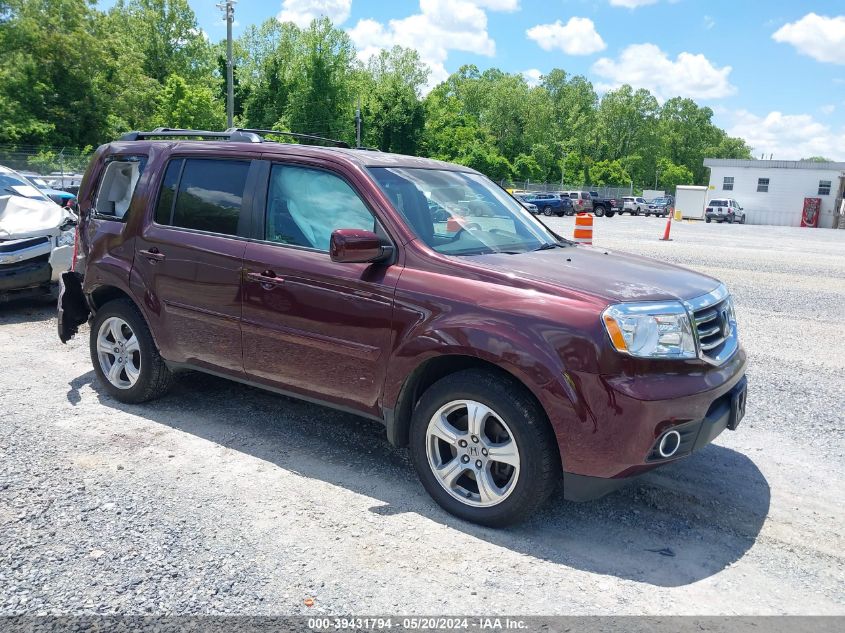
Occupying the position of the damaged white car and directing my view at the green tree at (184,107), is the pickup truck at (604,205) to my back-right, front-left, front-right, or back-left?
front-right

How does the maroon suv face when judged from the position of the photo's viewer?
facing the viewer and to the right of the viewer

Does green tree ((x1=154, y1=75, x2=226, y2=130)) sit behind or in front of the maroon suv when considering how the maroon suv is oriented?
behind

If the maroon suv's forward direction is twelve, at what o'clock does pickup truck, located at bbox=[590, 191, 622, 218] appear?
The pickup truck is roughly at 8 o'clock from the maroon suv.

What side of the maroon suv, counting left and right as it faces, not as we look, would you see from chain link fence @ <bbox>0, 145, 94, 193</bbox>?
back

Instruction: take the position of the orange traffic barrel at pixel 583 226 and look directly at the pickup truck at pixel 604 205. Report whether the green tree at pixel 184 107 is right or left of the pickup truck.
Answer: left

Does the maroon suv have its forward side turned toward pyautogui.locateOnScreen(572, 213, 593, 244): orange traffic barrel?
no

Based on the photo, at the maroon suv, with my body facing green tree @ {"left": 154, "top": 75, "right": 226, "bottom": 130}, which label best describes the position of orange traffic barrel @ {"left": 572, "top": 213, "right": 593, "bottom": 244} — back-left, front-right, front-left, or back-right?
front-right

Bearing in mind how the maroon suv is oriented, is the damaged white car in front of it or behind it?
behind
